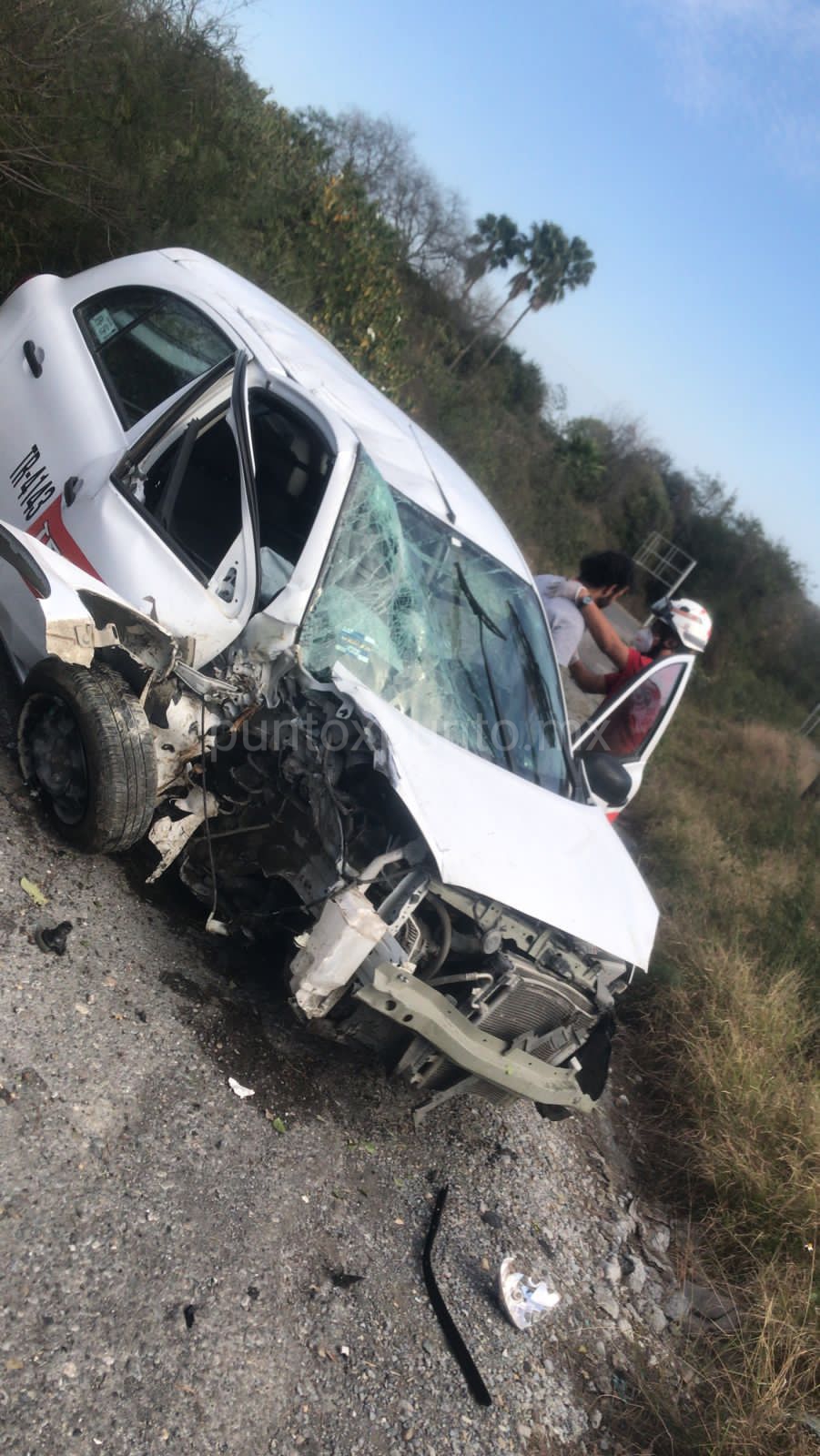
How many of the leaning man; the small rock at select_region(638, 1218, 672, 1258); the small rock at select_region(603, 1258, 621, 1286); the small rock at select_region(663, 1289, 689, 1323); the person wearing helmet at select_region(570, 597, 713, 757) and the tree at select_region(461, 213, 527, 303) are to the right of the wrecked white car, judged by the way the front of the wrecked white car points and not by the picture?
0

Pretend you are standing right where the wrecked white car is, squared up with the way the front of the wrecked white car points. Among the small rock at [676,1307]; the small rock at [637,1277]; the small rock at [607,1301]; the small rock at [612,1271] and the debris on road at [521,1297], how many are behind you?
0

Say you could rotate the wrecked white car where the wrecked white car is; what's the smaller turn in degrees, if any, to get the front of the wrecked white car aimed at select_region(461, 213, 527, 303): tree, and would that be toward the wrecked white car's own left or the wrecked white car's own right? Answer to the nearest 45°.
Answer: approximately 135° to the wrecked white car's own left

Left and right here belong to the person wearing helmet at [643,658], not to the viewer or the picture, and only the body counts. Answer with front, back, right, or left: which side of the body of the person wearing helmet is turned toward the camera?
left

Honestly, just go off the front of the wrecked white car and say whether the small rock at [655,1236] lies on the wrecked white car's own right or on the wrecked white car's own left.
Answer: on the wrecked white car's own left

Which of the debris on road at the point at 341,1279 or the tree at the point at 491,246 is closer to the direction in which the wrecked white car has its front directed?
the debris on road

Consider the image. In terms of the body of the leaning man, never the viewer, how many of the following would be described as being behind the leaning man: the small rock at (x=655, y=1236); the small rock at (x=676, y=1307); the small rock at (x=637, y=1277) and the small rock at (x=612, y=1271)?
0

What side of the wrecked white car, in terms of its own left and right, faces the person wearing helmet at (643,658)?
left

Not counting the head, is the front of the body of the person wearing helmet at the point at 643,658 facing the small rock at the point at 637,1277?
no

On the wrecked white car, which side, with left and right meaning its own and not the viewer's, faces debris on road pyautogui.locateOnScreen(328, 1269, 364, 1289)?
front

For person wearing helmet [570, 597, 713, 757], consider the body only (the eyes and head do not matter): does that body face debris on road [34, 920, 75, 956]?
no
